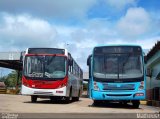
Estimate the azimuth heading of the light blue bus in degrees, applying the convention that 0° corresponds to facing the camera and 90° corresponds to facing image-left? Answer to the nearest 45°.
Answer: approximately 0°

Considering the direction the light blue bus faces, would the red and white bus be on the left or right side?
on its right
